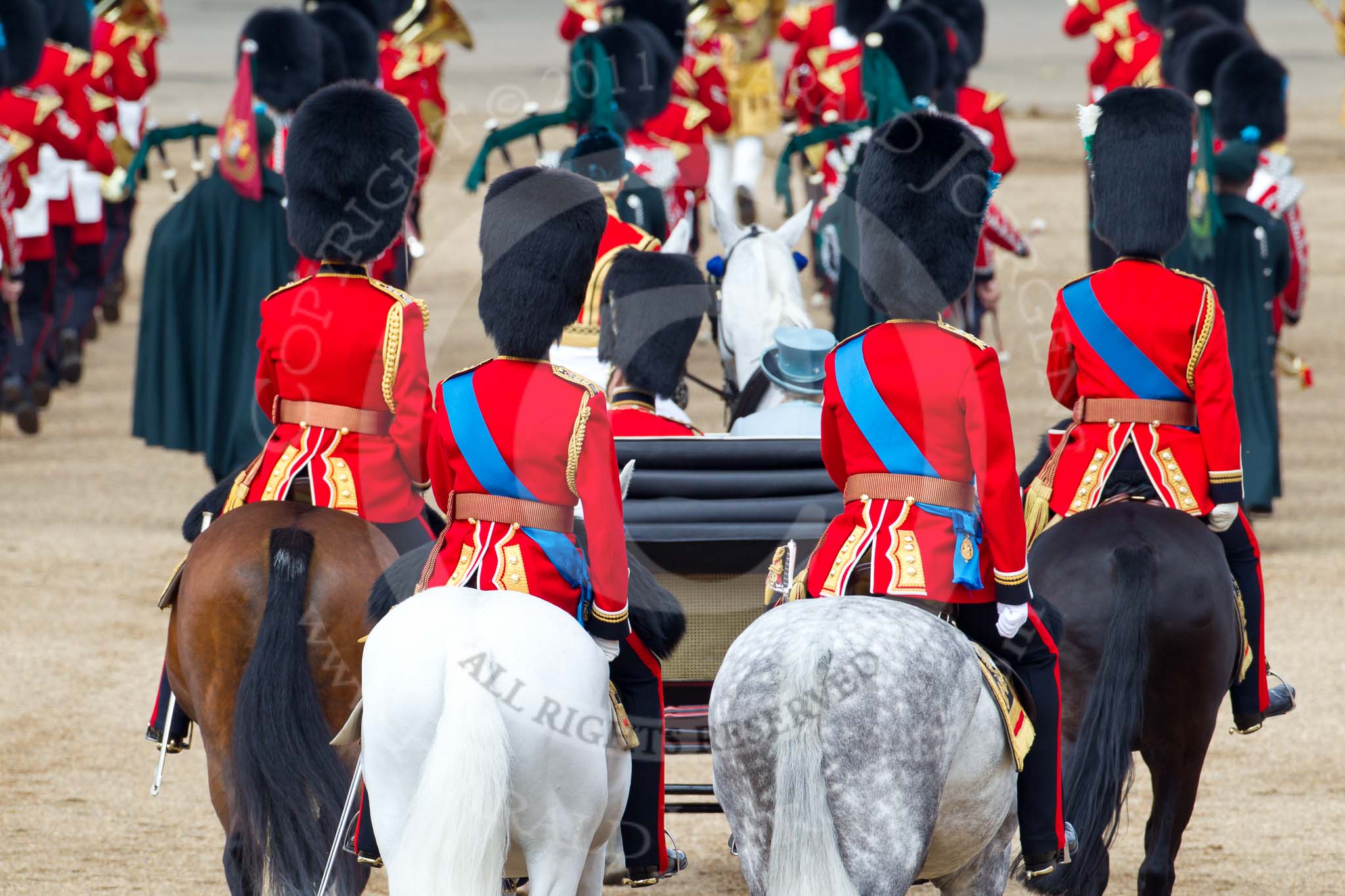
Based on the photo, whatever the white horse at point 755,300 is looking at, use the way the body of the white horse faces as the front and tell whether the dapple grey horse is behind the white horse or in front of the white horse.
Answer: behind

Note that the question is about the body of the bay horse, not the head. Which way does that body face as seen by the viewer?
away from the camera

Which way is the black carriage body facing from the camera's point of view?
away from the camera

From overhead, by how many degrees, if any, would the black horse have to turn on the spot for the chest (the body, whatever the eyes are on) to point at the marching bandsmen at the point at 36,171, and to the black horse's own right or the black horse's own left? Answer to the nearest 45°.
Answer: approximately 45° to the black horse's own left

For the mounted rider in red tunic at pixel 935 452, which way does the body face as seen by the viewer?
away from the camera

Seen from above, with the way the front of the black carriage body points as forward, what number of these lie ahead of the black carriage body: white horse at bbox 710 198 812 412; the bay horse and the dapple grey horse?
1

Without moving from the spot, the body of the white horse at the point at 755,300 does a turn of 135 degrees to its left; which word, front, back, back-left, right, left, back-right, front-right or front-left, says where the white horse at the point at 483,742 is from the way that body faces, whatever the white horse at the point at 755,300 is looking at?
front-left

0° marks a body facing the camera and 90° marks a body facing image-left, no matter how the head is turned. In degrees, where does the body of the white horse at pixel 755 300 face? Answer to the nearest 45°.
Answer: approximately 180°

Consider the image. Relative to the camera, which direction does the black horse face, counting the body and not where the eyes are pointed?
away from the camera
